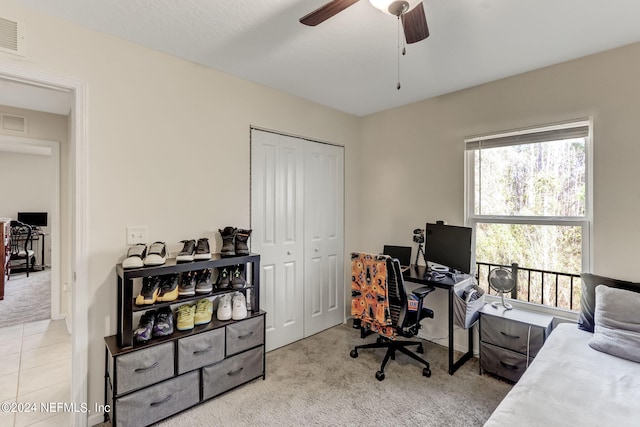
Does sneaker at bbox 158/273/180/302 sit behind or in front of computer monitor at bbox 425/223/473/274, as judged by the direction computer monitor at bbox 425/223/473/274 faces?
in front

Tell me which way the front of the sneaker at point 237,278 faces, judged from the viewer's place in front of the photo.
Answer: facing the viewer

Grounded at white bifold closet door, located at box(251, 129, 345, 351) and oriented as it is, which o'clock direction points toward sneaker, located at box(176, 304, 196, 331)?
The sneaker is roughly at 3 o'clock from the white bifold closet door.

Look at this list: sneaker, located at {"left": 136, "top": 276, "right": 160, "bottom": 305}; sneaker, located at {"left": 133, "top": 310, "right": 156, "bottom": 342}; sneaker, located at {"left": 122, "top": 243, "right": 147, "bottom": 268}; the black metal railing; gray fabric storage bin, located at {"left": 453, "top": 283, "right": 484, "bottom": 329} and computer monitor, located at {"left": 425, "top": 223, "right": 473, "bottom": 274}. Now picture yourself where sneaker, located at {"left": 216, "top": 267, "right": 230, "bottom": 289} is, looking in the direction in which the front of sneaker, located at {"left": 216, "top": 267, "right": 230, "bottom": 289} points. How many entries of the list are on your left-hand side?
3

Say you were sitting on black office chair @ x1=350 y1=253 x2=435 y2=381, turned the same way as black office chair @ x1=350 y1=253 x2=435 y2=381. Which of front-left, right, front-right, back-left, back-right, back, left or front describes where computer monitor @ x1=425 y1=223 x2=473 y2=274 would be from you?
front

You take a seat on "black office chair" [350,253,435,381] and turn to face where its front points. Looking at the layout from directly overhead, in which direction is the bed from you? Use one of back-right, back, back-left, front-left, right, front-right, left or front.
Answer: right

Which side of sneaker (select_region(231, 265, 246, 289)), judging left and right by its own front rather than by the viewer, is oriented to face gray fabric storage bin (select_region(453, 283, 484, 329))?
left

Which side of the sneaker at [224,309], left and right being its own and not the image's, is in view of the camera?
front

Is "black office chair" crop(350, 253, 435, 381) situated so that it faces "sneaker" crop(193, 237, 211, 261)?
no

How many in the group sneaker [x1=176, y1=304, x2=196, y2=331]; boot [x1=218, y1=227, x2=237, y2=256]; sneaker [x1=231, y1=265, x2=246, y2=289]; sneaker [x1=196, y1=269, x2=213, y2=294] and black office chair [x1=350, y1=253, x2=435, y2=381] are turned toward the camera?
4

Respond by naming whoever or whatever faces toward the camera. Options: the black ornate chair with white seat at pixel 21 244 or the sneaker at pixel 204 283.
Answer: the sneaker

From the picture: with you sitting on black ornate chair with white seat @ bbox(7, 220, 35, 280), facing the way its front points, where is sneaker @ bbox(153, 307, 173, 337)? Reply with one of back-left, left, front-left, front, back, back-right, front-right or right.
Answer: back-right

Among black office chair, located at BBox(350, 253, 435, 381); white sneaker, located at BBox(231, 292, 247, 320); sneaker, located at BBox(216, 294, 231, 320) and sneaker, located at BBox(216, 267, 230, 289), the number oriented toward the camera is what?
3

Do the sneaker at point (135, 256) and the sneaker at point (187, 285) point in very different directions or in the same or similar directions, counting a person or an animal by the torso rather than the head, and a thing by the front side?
same or similar directions

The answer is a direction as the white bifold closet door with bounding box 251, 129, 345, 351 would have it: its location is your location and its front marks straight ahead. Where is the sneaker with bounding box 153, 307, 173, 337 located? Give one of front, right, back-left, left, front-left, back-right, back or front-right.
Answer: right

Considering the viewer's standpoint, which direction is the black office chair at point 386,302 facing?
facing away from the viewer and to the right of the viewer

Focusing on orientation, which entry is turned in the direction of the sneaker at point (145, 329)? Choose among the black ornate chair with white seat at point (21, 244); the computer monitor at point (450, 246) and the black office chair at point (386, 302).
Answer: the computer monitor

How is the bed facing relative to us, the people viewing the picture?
facing the viewer and to the left of the viewer

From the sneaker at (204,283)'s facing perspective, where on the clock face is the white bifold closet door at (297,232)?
The white bifold closet door is roughly at 8 o'clock from the sneaker.

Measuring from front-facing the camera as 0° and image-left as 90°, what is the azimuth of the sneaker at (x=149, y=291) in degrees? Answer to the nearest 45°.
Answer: approximately 45°
